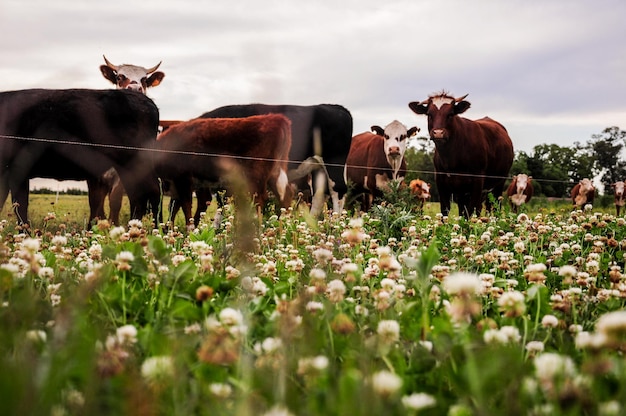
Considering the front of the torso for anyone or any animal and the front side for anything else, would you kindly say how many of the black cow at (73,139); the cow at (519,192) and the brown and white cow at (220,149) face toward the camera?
1

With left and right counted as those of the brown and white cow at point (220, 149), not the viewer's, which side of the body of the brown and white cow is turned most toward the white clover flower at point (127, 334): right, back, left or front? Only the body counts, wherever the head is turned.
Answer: left

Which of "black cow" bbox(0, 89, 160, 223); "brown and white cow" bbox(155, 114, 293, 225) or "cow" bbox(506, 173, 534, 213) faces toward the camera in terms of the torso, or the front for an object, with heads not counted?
the cow

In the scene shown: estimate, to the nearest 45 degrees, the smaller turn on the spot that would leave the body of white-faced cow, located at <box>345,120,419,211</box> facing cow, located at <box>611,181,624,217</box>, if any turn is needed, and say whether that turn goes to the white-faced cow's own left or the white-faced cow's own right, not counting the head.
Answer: approximately 90° to the white-faced cow's own left

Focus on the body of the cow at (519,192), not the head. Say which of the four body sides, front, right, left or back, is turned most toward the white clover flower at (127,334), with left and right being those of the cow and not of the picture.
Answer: front

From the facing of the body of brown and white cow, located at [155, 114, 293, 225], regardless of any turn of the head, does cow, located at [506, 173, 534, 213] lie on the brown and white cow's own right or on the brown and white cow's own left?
on the brown and white cow's own right

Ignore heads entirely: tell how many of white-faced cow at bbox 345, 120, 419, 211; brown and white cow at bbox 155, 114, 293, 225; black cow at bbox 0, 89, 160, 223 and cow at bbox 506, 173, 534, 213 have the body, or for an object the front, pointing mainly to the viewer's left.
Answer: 2

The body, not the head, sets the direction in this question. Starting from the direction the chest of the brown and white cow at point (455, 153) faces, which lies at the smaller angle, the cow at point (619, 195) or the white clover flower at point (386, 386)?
the white clover flower

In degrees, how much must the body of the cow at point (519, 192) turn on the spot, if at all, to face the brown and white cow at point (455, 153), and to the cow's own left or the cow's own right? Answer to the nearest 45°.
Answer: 0° — it already faces it

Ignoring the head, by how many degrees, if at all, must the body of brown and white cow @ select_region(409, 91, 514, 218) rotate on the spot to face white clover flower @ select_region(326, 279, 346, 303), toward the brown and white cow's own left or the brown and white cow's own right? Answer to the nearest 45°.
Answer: approximately 45° to the brown and white cow's own left

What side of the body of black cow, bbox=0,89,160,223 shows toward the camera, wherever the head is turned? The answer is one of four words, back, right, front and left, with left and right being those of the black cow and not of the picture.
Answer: left

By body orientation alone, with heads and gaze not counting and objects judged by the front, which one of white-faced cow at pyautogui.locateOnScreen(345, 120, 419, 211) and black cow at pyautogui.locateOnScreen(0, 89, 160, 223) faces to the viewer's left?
the black cow

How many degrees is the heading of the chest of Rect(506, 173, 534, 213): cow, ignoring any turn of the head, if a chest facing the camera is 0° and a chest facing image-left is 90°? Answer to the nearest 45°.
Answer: approximately 0°

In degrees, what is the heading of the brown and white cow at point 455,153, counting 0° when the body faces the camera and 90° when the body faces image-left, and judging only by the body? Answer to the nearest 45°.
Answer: approximately 45°

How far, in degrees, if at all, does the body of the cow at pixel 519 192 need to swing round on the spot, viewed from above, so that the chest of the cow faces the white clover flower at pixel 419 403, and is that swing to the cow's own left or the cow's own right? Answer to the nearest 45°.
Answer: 0° — it already faces it

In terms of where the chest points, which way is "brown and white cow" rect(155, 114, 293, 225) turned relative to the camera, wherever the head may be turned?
to the viewer's left

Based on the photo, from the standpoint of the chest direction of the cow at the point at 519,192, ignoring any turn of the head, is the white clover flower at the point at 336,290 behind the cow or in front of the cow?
in front
